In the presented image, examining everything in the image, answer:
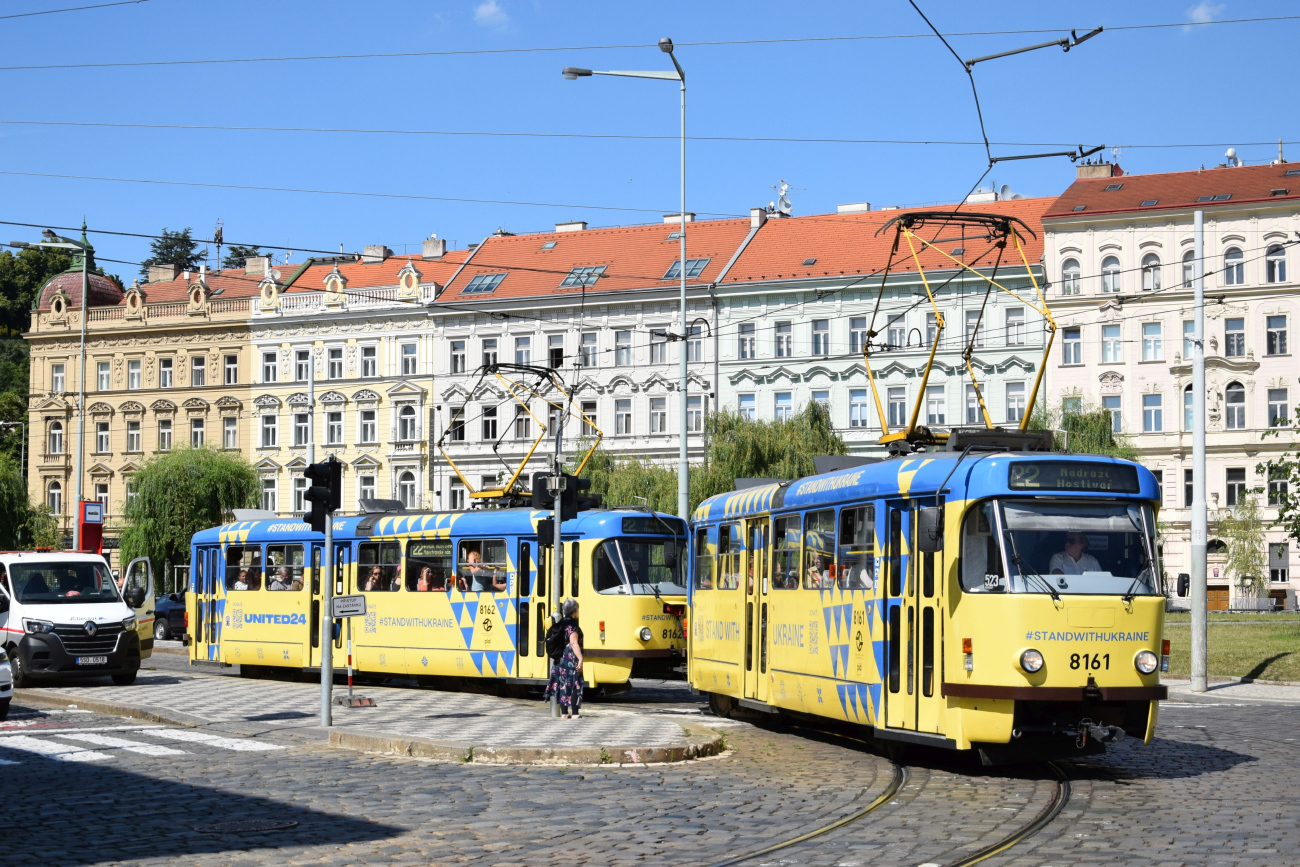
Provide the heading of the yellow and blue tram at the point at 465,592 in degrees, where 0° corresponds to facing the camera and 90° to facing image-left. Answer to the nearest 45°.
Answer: approximately 315°

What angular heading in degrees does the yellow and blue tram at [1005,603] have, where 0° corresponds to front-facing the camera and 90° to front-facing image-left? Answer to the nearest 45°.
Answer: approximately 315°
